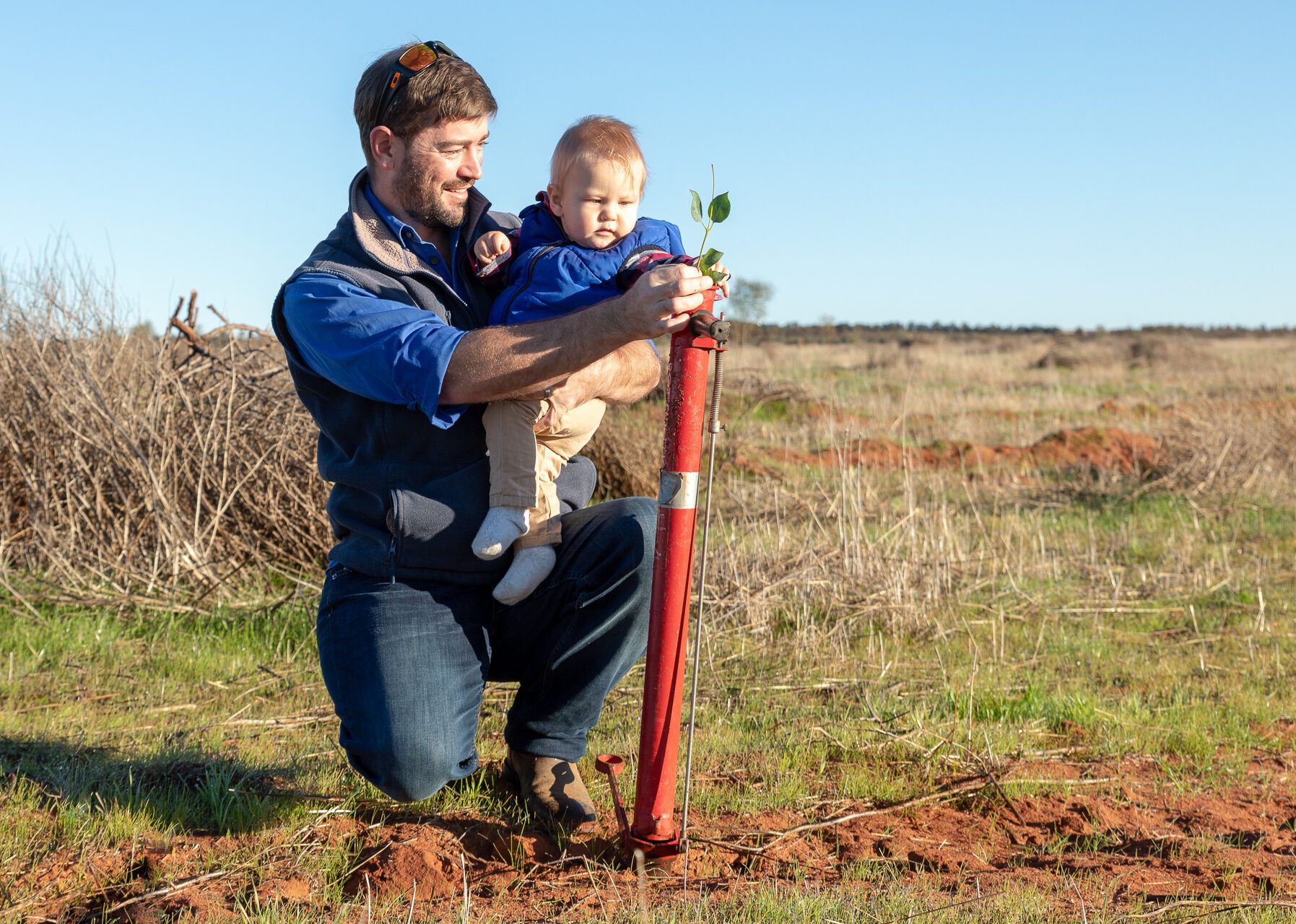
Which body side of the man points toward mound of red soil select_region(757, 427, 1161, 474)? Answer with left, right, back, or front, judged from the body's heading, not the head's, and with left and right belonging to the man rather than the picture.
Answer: left

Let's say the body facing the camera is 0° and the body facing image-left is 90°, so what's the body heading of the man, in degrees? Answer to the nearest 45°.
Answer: approximately 315°

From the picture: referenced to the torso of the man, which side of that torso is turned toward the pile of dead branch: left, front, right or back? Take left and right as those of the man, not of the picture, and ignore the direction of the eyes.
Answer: back
